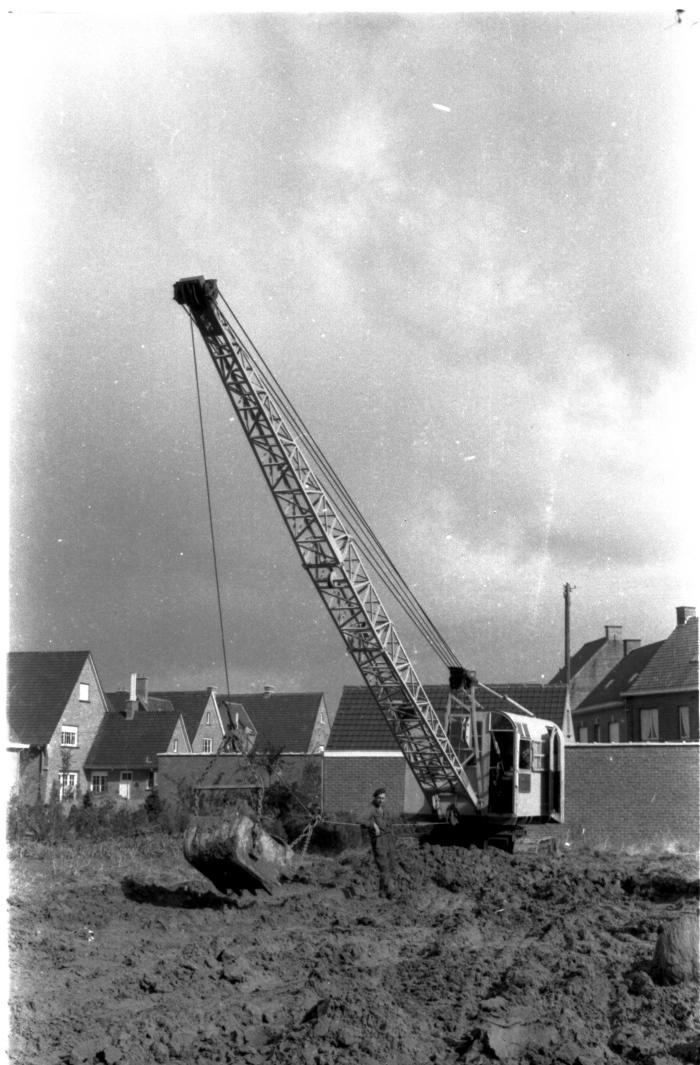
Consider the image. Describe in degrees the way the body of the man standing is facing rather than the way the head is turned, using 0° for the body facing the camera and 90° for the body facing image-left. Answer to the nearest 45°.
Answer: approximately 315°

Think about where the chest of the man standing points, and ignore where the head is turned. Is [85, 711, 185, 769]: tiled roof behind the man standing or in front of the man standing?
behind

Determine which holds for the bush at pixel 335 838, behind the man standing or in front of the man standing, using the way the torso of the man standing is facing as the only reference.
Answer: behind

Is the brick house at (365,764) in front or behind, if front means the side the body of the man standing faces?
behind

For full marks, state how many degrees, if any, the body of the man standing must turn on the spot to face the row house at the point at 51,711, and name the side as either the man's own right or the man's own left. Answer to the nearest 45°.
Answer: approximately 180°

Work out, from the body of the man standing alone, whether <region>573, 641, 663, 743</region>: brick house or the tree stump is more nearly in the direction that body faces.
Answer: the tree stump

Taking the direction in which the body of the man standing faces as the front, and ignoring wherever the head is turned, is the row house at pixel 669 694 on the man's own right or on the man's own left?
on the man's own left
